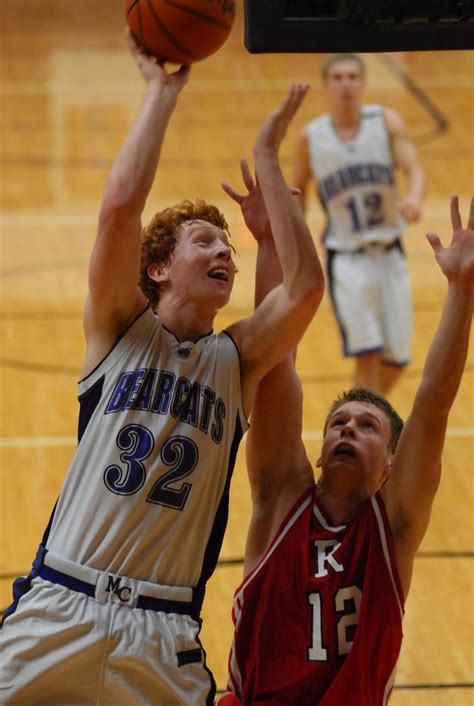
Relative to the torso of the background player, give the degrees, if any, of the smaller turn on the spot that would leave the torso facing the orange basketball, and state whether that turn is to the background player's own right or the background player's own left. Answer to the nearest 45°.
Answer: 0° — they already face it

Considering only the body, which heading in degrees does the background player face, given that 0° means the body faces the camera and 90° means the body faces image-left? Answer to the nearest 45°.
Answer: approximately 0°
